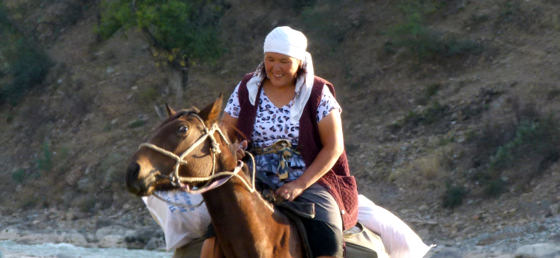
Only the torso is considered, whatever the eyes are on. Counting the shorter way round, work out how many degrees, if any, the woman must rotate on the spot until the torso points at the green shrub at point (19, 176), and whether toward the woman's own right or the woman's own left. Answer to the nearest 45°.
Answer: approximately 90° to the woman's own right

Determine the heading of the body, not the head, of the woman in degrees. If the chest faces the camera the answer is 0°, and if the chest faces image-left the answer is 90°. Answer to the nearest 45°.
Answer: approximately 45°

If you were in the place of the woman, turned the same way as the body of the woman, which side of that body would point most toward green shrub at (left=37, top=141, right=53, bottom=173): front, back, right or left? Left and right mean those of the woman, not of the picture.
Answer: right

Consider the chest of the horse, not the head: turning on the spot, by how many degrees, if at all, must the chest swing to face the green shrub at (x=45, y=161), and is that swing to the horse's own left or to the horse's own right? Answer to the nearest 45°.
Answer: approximately 135° to the horse's own right

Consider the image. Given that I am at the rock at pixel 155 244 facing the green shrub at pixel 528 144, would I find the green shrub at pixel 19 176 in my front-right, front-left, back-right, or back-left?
back-left

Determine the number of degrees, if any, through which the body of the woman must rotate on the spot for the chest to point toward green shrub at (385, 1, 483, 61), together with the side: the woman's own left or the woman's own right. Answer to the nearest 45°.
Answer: approximately 135° to the woman's own right

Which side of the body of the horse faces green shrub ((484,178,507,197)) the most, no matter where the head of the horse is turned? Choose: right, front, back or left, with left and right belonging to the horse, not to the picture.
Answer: back

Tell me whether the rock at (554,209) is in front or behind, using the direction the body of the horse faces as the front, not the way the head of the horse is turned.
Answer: behind
